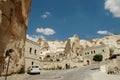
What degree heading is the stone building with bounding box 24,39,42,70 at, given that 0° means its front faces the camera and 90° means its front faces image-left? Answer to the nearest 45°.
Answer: approximately 315°

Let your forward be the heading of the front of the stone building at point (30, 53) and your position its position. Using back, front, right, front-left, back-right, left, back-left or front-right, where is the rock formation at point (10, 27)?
front-right
